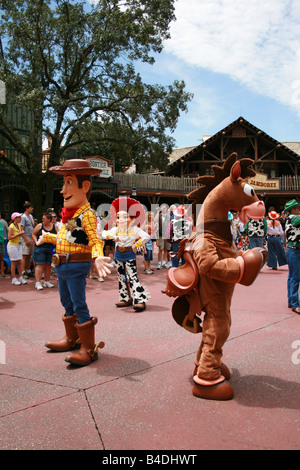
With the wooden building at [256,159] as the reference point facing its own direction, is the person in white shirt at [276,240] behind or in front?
in front

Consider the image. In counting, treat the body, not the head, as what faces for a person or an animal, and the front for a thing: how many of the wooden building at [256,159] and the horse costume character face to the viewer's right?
1

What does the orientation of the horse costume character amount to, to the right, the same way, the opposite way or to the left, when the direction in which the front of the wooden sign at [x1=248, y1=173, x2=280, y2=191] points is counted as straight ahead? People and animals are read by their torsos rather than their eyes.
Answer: to the left

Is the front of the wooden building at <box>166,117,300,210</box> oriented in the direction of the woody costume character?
yes

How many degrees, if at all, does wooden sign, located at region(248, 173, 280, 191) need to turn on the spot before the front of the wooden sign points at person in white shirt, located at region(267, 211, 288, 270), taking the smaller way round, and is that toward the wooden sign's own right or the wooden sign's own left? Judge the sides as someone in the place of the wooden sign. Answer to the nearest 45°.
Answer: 0° — it already faces them

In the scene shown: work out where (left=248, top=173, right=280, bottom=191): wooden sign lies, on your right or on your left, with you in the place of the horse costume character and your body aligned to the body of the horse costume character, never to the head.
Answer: on your left

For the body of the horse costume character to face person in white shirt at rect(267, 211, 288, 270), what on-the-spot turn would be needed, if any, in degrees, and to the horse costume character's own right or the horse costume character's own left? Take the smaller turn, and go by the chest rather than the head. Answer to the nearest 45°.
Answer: approximately 90° to the horse costume character's own left
